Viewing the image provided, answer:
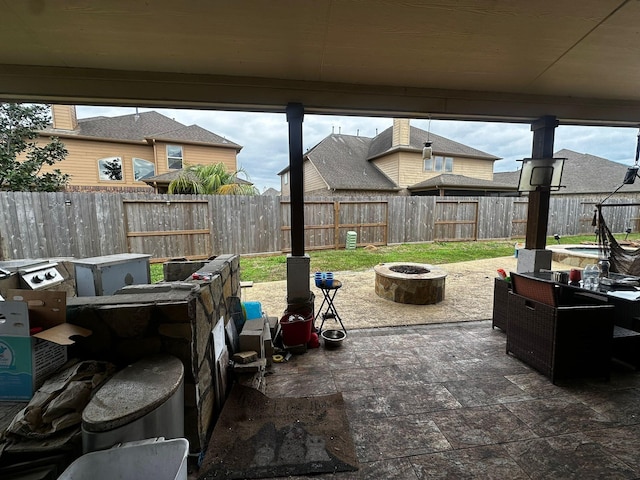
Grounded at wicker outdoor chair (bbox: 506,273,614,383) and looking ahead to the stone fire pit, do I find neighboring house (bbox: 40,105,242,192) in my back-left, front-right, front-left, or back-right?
front-left

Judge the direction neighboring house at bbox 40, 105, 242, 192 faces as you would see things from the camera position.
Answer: facing away from the viewer

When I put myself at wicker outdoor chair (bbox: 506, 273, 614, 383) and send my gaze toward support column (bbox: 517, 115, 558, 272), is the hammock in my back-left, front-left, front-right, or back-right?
front-right

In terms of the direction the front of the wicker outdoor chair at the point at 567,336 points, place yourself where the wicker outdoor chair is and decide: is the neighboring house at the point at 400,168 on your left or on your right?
on your left

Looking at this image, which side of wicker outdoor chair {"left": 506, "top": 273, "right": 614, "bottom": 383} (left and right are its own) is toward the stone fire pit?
left

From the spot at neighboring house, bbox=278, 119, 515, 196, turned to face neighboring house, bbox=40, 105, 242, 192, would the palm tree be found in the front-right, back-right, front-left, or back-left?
front-left

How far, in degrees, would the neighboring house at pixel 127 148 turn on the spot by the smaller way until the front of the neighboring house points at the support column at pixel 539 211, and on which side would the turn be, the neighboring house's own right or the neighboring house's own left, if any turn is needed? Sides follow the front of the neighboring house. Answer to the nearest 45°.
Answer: approximately 135° to the neighboring house's own right

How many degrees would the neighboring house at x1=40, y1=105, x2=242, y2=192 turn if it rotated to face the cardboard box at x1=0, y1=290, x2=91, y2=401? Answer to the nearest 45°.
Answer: approximately 180°

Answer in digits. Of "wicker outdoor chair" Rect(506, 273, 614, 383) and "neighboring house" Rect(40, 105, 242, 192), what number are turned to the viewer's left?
0

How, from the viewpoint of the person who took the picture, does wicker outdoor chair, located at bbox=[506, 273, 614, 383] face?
facing away from the viewer and to the right of the viewer

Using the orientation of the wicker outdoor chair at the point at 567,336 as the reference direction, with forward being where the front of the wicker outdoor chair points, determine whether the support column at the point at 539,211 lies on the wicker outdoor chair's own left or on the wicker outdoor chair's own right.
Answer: on the wicker outdoor chair's own left
